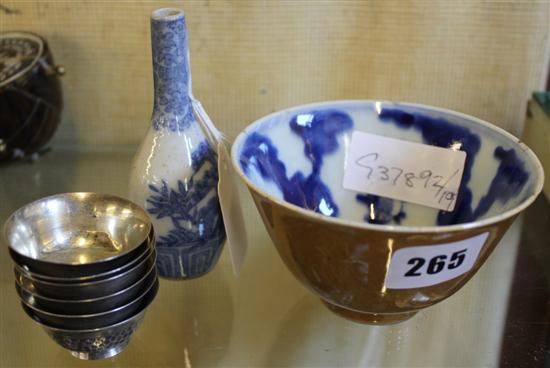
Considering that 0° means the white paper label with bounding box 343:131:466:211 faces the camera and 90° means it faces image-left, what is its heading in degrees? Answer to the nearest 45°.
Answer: approximately 0°

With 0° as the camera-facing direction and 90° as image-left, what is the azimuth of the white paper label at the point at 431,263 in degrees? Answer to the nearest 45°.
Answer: approximately 0°

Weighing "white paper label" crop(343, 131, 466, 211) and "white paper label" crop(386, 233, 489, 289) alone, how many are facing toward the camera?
2
